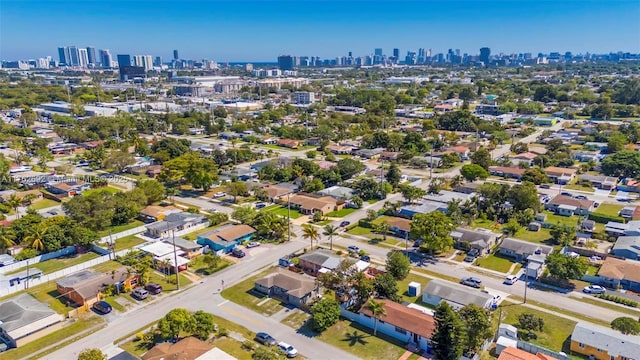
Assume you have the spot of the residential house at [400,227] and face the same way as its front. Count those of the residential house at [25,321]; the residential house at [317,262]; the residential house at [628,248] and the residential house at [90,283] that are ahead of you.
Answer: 3

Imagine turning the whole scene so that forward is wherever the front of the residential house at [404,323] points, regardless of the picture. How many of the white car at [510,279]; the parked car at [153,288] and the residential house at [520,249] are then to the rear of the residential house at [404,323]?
2

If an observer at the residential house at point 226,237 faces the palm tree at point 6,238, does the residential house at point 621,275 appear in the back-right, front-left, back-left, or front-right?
back-left

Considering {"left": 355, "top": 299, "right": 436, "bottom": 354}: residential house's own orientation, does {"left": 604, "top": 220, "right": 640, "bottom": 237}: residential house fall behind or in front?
behind

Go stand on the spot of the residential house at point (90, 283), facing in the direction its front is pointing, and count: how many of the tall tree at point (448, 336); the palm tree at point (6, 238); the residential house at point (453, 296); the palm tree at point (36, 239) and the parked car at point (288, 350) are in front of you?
3

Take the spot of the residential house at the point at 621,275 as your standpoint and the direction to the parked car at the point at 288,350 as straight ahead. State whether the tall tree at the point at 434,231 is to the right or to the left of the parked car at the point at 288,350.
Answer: right

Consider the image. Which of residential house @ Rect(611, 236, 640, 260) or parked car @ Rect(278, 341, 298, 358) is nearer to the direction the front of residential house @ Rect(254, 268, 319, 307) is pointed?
the parked car
